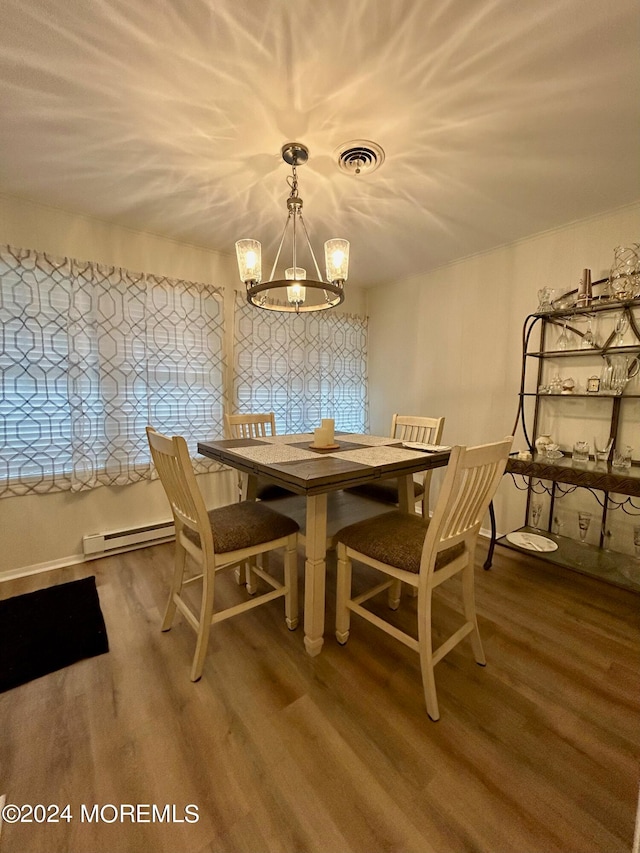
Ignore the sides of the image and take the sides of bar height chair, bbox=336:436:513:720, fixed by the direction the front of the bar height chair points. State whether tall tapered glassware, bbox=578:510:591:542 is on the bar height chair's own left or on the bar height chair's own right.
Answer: on the bar height chair's own right

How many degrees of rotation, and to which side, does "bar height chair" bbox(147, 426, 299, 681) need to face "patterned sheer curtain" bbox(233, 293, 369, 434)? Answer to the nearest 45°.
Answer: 0° — it already faces it

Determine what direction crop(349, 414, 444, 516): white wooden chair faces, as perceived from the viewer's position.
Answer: facing the viewer and to the left of the viewer

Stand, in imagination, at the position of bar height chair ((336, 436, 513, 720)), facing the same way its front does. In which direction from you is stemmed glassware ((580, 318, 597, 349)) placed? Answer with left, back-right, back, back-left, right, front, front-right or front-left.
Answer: right

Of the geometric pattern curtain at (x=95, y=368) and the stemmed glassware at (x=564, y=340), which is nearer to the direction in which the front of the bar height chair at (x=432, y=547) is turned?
the geometric pattern curtain

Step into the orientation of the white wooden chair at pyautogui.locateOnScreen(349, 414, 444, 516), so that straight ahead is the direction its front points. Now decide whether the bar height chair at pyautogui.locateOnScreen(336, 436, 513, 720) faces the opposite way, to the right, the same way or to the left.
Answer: to the right

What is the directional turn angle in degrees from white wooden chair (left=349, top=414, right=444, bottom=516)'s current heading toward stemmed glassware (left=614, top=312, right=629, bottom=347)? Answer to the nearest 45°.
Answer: approximately 135° to its left

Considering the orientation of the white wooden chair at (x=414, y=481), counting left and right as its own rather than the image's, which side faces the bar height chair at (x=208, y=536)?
front

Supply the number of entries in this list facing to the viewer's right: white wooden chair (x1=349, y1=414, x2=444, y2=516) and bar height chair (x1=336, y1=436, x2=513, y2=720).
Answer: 0

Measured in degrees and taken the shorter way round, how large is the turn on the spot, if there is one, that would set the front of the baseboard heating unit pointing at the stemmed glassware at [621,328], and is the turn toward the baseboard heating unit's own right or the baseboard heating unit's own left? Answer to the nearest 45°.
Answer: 0° — it already faces it

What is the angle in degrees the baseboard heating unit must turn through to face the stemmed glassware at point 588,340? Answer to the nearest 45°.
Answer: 0° — it already faces it

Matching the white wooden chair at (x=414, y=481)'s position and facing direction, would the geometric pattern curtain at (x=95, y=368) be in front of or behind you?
in front

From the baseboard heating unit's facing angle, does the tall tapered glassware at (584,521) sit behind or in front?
in front

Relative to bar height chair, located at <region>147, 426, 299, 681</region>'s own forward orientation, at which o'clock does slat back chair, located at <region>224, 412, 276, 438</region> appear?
The slat back chair is roughly at 11 o'clock from the bar height chair.

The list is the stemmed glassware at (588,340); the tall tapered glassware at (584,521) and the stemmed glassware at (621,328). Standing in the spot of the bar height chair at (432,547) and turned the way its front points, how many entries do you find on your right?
3

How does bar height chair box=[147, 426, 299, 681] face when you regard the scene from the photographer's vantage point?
facing away from the viewer and to the right of the viewer

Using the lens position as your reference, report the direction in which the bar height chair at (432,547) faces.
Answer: facing away from the viewer and to the left of the viewer

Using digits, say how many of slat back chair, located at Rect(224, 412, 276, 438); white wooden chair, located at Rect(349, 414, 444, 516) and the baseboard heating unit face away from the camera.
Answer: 0

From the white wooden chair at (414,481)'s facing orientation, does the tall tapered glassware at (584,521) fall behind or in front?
behind
